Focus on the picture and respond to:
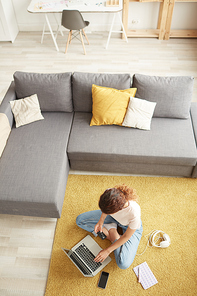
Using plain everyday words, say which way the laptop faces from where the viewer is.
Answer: facing away from the viewer and to the right of the viewer

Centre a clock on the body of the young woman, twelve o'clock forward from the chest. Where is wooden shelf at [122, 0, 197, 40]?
The wooden shelf is roughly at 5 o'clock from the young woman.

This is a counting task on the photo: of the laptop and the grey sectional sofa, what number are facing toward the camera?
1

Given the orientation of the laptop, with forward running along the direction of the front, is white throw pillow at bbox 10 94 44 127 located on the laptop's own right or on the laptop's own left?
on the laptop's own left

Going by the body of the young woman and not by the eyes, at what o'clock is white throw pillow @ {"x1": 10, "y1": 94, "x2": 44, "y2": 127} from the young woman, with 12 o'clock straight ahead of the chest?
The white throw pillow is roughly at 3 o'clock from the young woman.

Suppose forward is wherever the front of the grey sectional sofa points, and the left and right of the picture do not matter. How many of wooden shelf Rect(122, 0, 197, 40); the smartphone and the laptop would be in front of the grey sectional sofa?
2

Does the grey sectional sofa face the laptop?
yes

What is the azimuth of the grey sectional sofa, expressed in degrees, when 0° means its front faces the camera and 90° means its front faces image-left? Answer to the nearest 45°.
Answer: approximately 0°

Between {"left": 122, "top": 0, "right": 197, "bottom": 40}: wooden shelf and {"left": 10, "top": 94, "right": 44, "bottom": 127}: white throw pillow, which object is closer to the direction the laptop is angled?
the wooden shelf

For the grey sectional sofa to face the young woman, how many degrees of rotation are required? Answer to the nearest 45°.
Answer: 0° — it already faces them

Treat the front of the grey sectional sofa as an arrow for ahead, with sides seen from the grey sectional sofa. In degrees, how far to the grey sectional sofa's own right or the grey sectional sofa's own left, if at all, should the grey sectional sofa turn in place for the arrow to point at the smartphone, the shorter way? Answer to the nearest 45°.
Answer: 0° — it already faces it

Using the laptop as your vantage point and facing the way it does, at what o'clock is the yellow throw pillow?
The yellow throw pillow is roughly at 11 o'clock from the laptop.
